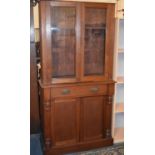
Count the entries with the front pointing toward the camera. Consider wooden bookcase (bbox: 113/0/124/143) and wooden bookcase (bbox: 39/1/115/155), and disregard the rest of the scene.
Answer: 2

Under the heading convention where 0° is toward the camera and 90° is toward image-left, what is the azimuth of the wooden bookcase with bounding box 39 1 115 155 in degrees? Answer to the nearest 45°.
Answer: approximately 0°
